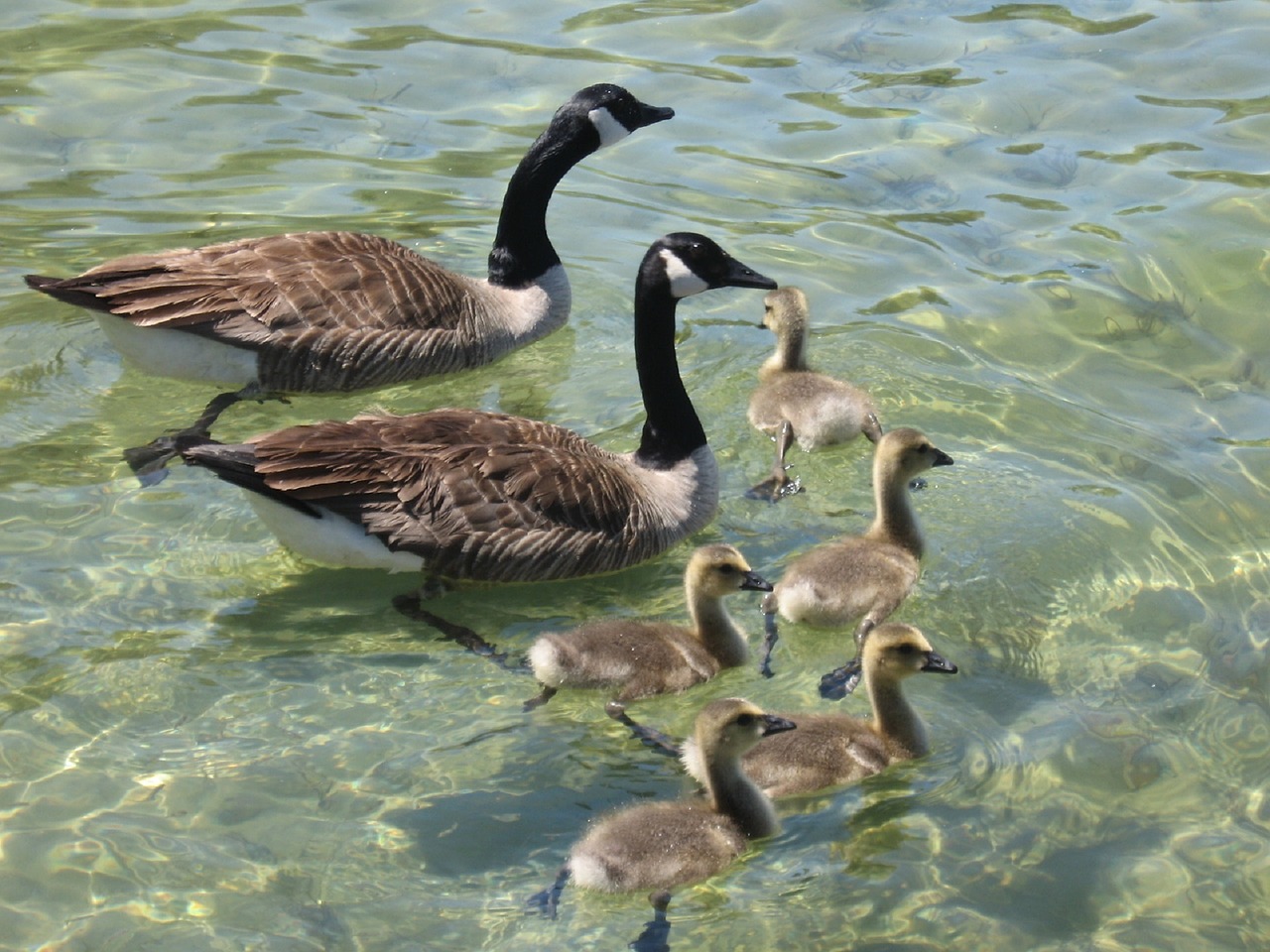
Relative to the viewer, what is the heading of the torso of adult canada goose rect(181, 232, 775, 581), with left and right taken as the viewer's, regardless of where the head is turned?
facing to the right of the viewer

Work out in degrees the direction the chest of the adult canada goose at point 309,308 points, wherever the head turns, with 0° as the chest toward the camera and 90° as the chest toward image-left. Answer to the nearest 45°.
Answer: approximately 270°

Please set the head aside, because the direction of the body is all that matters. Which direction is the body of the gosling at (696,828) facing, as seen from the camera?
to the viewer's right

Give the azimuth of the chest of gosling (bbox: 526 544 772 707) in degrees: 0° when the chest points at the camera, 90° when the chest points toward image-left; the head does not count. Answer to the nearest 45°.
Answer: approximately 270°

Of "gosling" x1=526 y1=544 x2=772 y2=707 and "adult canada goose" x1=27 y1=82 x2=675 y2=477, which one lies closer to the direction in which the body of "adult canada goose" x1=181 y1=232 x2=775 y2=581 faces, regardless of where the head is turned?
the gosling

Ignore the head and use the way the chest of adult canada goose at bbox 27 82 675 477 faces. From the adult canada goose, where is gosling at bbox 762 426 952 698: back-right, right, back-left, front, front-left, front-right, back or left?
front-right

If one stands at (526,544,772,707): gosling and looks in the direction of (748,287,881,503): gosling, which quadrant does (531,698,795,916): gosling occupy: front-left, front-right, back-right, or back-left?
back-right

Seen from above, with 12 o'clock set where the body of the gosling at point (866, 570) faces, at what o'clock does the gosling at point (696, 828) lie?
the gosling at point (696, 828) is roughly at 5 o'clock from the gosling at point (866, 570).

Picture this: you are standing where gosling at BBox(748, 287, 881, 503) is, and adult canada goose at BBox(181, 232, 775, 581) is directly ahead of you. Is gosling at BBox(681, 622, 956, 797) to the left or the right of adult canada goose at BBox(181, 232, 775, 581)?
left

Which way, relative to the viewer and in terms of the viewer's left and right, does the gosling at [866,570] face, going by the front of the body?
facing away from the viewer and to the right of the viewer

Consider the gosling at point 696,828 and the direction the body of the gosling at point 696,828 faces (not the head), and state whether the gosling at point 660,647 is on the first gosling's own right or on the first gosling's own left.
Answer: on the first gosling's own left

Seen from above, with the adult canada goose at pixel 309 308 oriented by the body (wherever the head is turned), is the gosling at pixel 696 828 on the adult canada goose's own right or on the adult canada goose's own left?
on the adult canada goose's own right
